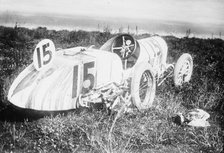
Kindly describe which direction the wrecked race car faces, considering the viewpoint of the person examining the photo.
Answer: facing away from the viewer and to the right of the viewer

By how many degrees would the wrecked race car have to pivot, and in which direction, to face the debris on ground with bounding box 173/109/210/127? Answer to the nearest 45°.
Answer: approximately 45° to its right
